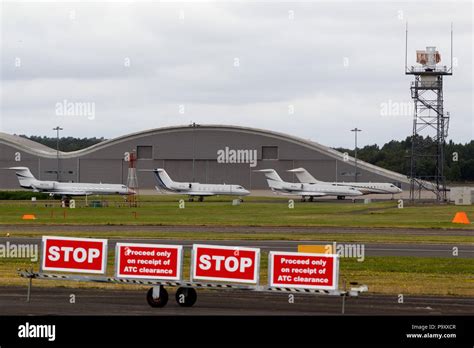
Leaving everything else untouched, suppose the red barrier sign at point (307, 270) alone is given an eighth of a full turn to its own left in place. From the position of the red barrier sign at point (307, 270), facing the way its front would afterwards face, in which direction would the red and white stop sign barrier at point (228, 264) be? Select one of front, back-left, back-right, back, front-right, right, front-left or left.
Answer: back-right

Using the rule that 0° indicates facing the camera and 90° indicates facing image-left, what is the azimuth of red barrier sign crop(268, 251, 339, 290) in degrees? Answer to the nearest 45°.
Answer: approximately 0°

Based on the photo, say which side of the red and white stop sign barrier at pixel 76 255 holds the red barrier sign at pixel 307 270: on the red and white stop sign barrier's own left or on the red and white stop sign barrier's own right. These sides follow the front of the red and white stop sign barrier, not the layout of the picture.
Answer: on the red and white stop sign barrier's own left

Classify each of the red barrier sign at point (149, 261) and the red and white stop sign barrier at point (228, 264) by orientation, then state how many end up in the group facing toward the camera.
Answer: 2

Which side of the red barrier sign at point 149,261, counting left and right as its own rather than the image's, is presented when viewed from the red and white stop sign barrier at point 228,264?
left

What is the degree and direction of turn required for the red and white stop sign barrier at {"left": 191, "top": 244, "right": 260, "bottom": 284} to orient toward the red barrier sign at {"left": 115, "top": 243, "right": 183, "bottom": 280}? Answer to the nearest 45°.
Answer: approximately 90° to its right

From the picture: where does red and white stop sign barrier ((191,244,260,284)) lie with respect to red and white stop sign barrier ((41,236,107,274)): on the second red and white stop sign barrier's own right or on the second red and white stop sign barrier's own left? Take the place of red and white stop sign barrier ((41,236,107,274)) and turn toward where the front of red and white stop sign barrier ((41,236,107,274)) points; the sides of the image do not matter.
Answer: on the second red and white stop sign barrier's own left

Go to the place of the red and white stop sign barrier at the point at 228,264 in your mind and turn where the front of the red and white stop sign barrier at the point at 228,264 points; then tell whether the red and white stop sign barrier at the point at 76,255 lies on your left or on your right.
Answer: on your right

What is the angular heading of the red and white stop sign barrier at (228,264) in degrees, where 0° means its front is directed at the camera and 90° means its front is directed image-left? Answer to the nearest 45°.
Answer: approximately 0°
